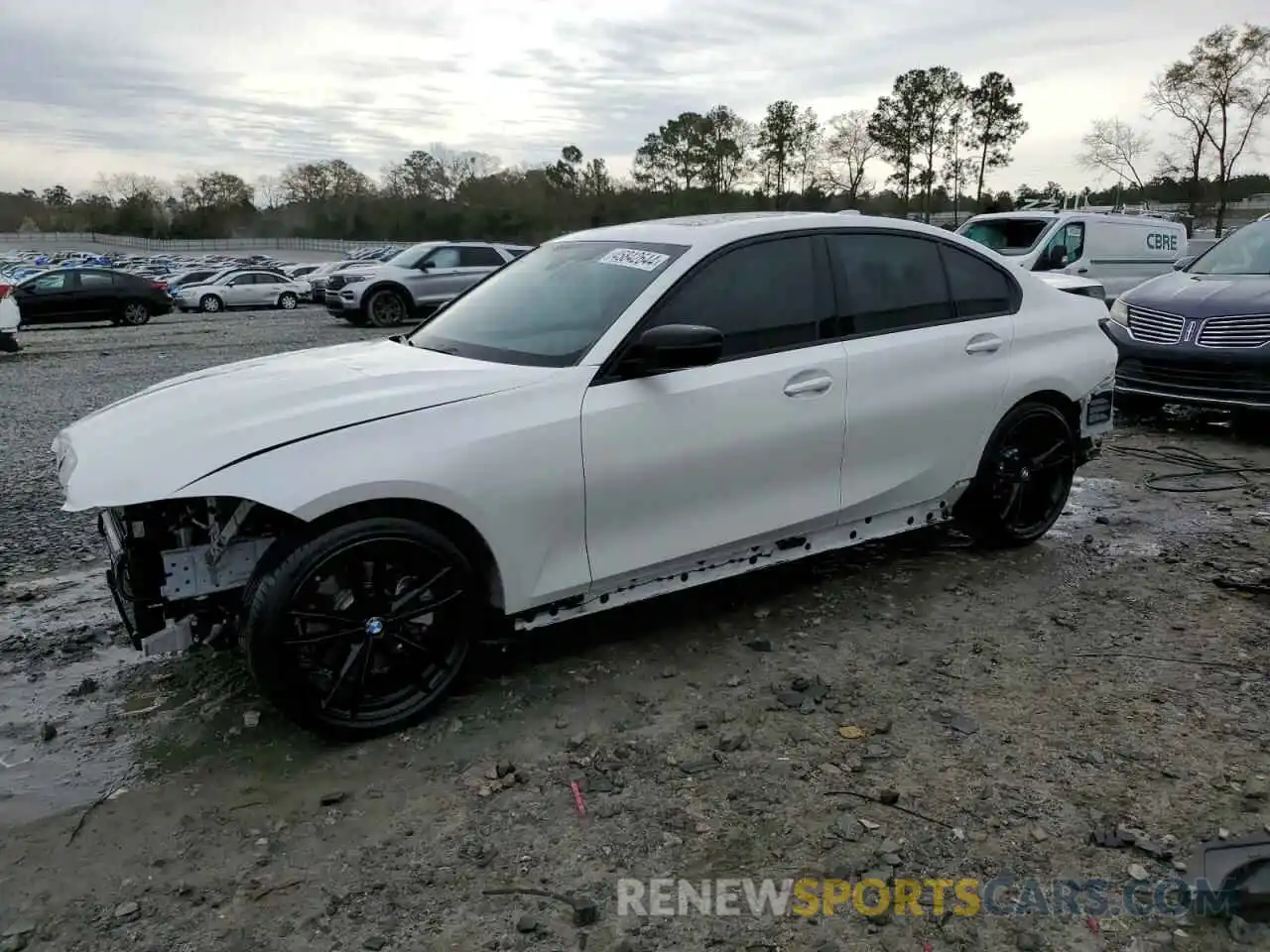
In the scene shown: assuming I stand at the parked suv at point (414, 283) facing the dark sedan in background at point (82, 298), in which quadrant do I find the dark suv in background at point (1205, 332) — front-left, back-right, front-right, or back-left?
back-left

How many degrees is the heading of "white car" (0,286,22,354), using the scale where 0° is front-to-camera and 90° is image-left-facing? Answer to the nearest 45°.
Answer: approximately 90°

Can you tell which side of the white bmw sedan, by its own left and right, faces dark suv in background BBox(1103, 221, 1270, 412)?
back

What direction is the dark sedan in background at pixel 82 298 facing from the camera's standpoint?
to the viewer's left

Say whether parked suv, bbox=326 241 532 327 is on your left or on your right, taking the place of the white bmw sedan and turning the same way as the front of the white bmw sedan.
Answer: on your right

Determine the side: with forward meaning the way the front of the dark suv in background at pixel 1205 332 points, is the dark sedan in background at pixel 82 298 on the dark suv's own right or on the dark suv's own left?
on the dark suv's own right

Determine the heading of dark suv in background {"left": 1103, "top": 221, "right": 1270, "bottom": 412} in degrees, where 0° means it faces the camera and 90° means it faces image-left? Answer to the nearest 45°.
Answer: approximately 45°

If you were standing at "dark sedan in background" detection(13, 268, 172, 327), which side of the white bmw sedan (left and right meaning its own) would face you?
right

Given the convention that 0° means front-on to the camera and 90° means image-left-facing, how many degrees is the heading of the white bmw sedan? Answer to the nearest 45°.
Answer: approximately 45°

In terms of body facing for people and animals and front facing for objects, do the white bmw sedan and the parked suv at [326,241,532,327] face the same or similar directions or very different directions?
same or similar directions

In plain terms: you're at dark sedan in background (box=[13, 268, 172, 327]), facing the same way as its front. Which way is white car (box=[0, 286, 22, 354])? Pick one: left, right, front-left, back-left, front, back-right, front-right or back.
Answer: left

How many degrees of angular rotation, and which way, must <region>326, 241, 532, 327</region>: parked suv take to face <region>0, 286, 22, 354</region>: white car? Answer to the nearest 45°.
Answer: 0° — it already faces it
